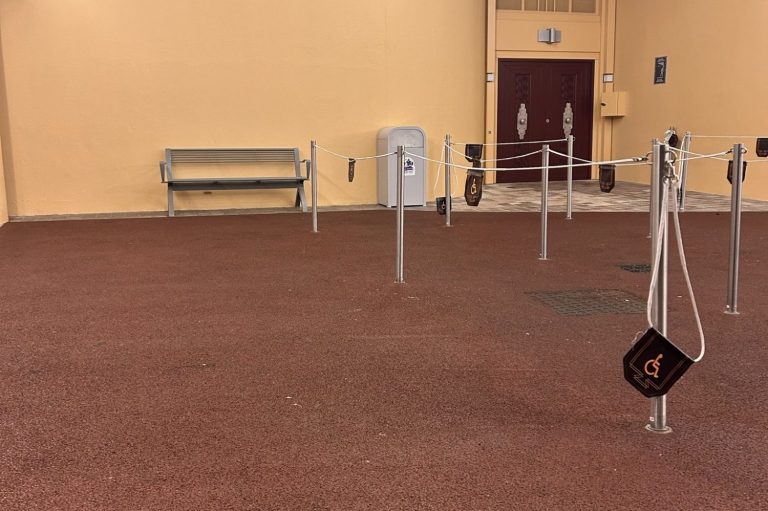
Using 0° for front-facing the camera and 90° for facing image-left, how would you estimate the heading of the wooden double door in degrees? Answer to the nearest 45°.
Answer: approximately 0°

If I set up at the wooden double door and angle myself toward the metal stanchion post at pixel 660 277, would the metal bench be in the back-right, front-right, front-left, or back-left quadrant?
front-right

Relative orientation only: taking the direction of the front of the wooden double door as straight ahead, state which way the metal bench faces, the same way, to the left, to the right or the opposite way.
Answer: the same way

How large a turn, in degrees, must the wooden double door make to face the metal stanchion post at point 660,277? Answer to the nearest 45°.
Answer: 0° — it already faces it

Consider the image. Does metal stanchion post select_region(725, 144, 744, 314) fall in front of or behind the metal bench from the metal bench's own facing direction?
in front

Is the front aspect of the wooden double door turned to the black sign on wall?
no

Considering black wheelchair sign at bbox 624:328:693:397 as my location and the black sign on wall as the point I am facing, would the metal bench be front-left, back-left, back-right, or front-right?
front-left

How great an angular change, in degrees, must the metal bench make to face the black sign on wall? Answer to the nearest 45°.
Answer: approximately 90° to its left

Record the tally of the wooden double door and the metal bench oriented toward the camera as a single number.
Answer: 2

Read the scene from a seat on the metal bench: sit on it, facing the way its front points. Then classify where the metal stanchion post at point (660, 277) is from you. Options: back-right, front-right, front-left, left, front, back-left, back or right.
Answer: front

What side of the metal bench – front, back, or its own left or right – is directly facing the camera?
front

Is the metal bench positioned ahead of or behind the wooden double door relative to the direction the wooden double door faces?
ahead

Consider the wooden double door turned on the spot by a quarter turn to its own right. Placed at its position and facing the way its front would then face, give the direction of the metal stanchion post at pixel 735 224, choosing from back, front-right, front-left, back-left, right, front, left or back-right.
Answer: left

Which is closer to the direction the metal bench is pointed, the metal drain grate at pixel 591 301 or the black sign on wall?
the metal drain grate

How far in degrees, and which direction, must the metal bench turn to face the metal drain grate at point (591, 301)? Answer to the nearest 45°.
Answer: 0° — it already faces it

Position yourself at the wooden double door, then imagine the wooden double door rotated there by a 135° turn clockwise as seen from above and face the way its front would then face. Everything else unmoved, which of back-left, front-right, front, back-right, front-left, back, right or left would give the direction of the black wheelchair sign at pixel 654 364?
back-left
